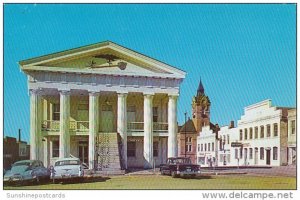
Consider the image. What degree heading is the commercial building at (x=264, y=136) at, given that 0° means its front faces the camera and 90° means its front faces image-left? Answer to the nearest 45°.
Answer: approximately 45°

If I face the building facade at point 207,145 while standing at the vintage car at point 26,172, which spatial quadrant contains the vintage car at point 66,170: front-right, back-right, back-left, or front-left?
front-right

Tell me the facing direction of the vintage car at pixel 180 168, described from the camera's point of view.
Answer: facing away from the viewer and to the left of the viewer

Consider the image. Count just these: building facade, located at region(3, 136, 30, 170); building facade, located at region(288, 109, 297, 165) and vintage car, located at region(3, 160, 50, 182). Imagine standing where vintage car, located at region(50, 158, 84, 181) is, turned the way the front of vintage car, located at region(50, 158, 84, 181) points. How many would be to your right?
1

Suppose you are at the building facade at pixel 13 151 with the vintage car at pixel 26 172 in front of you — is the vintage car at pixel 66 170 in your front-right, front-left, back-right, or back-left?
front-left
